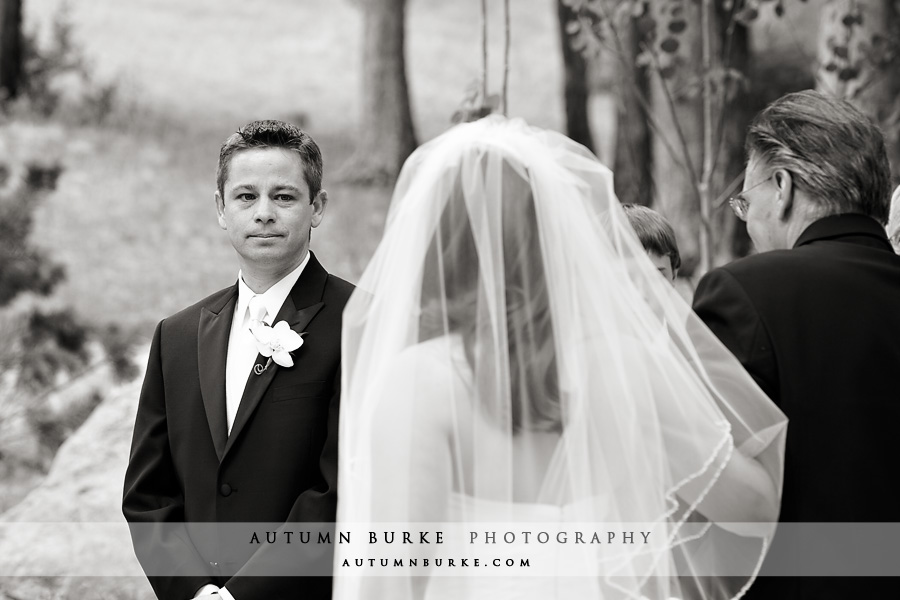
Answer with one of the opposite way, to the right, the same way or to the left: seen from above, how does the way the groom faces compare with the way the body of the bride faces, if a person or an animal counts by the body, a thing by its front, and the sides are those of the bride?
the opposite way

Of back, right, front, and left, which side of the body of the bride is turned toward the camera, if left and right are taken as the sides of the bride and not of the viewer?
back

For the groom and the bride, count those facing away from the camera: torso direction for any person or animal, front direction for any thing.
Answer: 1

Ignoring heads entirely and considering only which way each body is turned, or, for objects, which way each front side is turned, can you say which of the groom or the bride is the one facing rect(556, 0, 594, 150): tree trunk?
the bride

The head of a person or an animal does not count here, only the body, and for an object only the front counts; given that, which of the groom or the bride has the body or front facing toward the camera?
the groom

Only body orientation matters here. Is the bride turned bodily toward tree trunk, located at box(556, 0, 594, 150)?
yes

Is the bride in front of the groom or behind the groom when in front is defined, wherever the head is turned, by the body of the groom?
in front

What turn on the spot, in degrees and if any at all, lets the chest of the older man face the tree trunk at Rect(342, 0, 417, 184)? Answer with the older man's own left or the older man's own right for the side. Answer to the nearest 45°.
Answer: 0° — they already face it

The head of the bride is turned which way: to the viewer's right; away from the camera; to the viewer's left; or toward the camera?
away from the camera

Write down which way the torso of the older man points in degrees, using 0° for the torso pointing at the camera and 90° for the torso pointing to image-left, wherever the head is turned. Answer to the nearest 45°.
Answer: approximately 135°

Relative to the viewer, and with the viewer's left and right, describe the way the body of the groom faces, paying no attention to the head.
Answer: facing the viewer

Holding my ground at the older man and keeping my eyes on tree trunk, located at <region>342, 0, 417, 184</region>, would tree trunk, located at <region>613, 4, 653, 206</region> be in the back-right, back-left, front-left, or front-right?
front-right

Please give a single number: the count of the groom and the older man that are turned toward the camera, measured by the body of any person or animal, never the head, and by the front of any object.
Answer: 1
